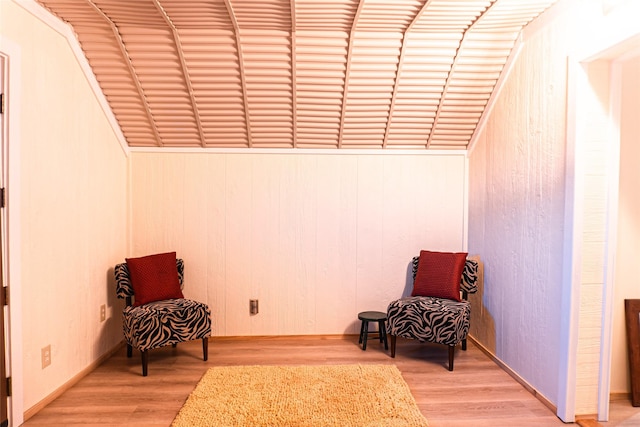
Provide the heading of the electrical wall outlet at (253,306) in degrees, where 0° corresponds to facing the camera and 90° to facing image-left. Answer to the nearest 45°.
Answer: approximately 0°

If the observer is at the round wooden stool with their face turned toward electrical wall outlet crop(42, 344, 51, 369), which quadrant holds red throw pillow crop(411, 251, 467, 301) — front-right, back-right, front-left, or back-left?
back-left

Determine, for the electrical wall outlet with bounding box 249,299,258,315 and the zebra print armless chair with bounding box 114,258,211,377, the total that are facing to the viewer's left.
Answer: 0

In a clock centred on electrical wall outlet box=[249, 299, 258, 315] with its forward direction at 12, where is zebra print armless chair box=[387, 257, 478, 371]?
The zebra print armless chair is roughly at 10 o'clock from the electrical wall outlet.

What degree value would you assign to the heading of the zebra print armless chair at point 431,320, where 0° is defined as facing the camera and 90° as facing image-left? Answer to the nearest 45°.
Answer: approximately 45°

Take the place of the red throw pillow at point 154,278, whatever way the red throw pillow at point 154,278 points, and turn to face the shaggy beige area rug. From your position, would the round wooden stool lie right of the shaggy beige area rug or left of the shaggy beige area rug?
left

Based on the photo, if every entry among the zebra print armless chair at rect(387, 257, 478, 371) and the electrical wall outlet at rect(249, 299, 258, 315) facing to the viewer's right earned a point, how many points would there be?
0
